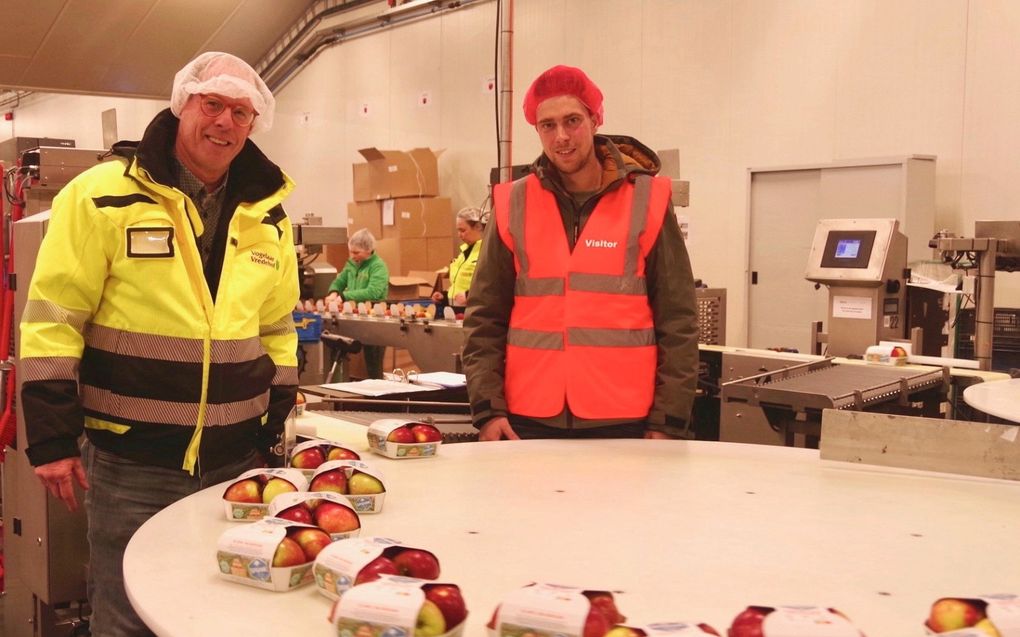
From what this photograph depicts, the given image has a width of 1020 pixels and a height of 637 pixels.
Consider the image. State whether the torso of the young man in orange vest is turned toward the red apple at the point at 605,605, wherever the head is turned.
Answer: yes

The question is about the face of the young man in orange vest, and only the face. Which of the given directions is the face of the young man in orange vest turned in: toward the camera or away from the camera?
toward the camera

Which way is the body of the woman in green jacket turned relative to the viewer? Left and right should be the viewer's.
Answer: facing the viewer and to the left of the viewer

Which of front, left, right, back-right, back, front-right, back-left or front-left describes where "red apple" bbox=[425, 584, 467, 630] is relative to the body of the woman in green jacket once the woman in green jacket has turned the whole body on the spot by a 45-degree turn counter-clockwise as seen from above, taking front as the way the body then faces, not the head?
front

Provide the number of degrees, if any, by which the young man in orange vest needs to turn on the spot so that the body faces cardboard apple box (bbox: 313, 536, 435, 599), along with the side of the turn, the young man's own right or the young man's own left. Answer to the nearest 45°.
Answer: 0° — they already face it

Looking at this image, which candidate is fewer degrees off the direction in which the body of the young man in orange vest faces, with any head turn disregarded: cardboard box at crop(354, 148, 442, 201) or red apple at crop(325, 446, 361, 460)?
the red apple

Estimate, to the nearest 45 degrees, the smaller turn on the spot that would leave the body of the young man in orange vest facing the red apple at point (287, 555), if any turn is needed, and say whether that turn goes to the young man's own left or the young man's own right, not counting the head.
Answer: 0° — they already face it

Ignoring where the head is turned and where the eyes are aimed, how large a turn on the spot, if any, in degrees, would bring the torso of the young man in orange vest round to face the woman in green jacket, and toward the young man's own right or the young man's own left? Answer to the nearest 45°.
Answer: approximately 180°

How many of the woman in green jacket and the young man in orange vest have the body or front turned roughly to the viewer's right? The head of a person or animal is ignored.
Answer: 0

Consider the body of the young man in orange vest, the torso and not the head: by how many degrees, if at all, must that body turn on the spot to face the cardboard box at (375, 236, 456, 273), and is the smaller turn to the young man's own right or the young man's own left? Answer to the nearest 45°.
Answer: approximately 180°

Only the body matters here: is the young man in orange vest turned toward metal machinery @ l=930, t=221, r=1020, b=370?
no

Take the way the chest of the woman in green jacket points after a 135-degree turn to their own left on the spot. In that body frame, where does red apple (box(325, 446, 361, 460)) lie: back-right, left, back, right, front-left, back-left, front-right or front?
right

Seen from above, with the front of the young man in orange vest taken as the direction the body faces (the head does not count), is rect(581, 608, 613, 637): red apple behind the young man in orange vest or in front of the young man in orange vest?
in front

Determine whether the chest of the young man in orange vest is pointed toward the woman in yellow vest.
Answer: no

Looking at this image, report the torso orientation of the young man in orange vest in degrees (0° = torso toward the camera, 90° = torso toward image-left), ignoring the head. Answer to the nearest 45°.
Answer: approximately 0°

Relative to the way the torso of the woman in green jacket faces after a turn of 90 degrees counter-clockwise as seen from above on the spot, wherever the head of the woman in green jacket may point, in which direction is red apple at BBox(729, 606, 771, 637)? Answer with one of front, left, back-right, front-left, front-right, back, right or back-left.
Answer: front-right

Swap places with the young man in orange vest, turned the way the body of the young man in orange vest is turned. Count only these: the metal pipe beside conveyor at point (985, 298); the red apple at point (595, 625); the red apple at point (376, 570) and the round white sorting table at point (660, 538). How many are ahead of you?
3

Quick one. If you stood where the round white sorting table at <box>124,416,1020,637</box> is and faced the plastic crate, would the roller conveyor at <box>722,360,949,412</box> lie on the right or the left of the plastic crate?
right

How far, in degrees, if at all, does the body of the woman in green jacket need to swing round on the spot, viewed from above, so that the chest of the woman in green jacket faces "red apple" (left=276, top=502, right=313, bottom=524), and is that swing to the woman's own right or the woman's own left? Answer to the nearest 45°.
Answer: approximately 45° to the woman's own left
